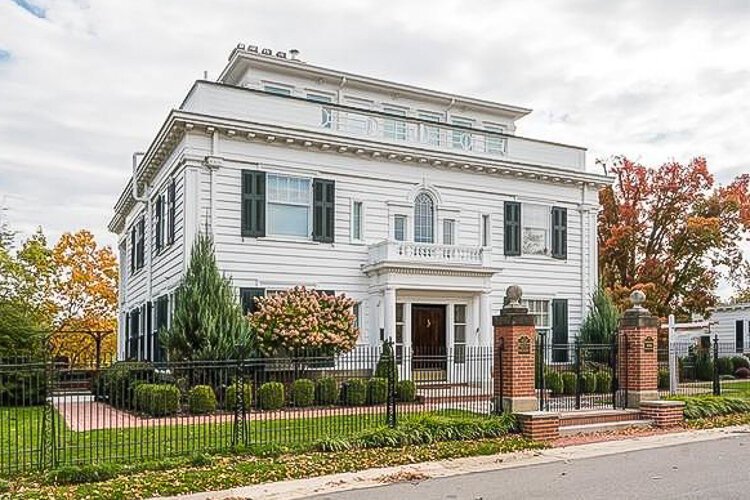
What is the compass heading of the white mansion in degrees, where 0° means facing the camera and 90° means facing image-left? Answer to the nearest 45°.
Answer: approximately 315°

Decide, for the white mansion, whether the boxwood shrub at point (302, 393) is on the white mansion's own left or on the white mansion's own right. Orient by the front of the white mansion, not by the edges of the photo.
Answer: on the white mansion's own right

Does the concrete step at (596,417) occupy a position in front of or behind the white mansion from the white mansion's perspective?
in front

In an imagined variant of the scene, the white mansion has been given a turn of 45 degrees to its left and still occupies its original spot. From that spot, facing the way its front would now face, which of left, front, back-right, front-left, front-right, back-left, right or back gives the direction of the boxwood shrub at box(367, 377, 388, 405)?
right

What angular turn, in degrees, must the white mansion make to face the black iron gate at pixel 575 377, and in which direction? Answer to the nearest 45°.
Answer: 0° — it already faces it

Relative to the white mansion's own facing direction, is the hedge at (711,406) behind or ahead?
ahead

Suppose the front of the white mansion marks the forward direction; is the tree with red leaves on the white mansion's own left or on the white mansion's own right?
on the white mansion's own left

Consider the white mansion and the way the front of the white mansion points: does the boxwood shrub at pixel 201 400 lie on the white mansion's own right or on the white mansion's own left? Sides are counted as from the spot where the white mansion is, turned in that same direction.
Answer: on the white mansion's own right
